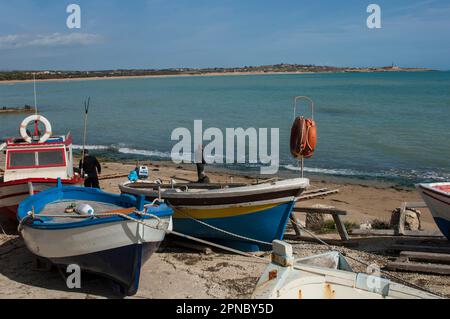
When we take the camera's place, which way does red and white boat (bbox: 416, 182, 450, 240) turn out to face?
facing to the left of the viewer

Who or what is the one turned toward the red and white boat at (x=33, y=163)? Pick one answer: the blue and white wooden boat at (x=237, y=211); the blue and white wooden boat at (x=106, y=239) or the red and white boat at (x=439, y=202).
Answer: the red and white boat at (x=439, y=202)

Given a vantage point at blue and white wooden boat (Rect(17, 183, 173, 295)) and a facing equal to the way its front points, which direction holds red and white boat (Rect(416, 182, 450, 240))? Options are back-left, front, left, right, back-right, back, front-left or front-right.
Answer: front-left

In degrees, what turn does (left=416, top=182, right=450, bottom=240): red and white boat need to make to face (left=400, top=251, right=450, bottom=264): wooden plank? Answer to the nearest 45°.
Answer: approximately 90° to its left

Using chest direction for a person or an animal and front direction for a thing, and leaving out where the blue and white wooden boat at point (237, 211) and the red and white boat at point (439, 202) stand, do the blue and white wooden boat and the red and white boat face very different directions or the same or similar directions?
very different directions

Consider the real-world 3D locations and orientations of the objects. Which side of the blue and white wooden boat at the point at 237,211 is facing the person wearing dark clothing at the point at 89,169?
back

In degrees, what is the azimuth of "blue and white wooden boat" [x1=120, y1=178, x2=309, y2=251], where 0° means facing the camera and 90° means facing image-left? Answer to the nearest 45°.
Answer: approximately 315°

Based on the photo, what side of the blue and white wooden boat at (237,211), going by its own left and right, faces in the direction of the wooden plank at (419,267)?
front

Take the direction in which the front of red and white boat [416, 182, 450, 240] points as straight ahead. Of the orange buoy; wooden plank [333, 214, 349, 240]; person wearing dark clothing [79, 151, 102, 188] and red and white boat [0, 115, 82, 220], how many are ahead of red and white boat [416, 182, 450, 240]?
4
